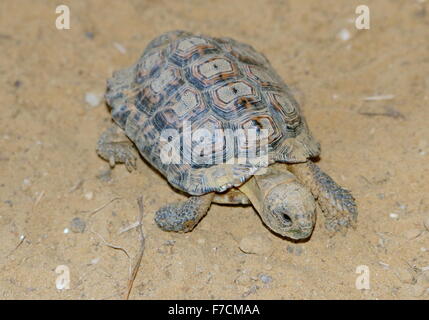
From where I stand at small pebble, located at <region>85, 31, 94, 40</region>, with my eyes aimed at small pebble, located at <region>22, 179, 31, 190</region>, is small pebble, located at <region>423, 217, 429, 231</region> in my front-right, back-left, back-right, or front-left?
front-left

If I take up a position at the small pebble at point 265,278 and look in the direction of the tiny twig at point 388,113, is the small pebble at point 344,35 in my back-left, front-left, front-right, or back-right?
front-left

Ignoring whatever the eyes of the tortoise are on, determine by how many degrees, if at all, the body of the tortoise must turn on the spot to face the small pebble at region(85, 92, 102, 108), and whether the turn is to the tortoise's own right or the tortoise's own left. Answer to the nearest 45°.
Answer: approximately 180°

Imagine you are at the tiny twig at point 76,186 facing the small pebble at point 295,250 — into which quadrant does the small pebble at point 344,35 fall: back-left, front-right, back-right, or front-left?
front-left

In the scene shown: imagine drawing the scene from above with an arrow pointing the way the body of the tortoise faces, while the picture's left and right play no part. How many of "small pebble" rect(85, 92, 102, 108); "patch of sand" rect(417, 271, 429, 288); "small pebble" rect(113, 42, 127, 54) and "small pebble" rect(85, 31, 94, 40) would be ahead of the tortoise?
1

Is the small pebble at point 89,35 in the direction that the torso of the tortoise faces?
no

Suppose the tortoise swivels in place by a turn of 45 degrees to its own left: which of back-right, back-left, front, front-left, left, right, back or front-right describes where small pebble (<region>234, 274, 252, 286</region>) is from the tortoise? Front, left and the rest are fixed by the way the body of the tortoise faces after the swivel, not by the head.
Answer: right

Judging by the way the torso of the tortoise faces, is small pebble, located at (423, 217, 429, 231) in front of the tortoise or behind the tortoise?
in front

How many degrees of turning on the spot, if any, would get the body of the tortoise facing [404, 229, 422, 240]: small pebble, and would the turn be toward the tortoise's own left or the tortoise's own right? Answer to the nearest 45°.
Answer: approximately 45° to the tortoise's own left

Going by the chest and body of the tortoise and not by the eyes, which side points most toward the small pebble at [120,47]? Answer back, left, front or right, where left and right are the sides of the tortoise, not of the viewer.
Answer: back

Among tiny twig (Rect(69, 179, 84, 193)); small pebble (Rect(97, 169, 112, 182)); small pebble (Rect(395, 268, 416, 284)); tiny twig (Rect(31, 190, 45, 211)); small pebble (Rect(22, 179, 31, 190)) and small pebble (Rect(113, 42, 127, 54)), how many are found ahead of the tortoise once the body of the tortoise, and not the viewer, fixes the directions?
1

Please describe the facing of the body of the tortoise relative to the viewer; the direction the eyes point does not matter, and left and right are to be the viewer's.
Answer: facing the viewer and to the right of the viewer

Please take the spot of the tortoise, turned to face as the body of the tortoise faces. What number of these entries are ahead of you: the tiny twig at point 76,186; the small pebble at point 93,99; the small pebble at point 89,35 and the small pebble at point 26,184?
0

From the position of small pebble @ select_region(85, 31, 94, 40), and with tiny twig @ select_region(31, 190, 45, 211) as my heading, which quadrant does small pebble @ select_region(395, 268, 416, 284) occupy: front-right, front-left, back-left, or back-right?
front-left

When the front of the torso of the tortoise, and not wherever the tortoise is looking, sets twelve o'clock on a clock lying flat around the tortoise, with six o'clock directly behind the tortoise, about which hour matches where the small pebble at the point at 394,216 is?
The small pebble is roughly at 11 o'clock from the tortoise.

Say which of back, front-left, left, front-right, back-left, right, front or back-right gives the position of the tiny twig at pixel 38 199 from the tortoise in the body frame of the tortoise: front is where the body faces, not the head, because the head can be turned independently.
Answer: back-right

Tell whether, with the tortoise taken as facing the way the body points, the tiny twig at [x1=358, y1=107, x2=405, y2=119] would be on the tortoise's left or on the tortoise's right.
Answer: on the tortoise's left

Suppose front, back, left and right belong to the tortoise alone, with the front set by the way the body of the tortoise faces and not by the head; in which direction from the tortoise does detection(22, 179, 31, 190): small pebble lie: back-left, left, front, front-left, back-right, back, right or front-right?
back-right

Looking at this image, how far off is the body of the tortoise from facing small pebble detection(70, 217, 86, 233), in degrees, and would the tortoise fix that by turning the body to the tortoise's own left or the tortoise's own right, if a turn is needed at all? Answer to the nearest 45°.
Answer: approximately 135° to the tortoise's own right
